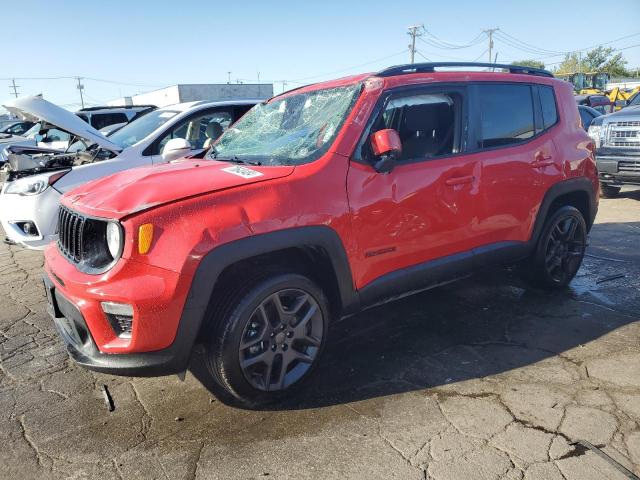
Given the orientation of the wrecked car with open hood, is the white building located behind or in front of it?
behind

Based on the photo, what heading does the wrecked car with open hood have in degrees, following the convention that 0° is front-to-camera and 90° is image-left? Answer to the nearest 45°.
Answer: approximately 45°

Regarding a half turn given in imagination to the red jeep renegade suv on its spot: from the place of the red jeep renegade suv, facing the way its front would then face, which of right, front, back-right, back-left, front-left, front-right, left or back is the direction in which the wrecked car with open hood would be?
left

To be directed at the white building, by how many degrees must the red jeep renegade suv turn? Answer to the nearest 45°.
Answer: approximately 135° to its right
